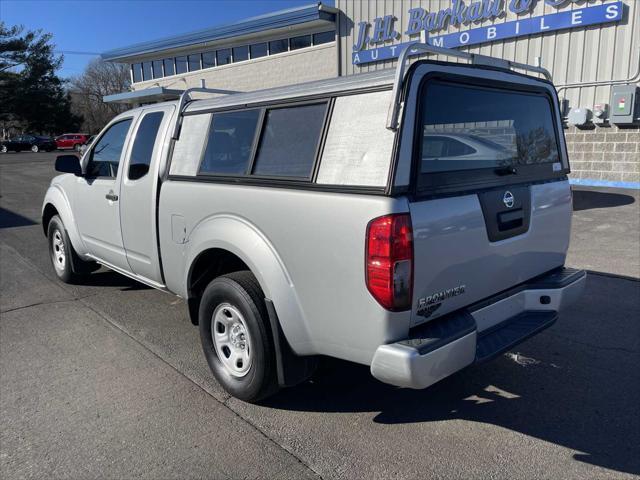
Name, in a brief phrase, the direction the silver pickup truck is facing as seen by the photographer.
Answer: facing away from the viewer and to the left of the viewer

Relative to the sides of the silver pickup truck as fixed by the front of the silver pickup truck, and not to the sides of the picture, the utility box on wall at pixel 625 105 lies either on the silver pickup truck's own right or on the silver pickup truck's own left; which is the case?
on the silver pickup truck's own right

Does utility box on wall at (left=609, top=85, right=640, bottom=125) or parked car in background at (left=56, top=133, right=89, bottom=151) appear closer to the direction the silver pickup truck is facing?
the parked car in background

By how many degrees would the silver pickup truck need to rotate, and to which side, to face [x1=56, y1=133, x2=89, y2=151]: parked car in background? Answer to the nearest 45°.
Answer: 0° — it already faces it

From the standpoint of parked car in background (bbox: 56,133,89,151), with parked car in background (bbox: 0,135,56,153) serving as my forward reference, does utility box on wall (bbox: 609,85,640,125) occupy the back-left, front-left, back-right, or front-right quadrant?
back-left

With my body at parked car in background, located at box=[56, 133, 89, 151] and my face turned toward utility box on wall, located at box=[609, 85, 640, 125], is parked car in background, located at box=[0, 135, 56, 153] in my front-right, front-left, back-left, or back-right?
back-right
